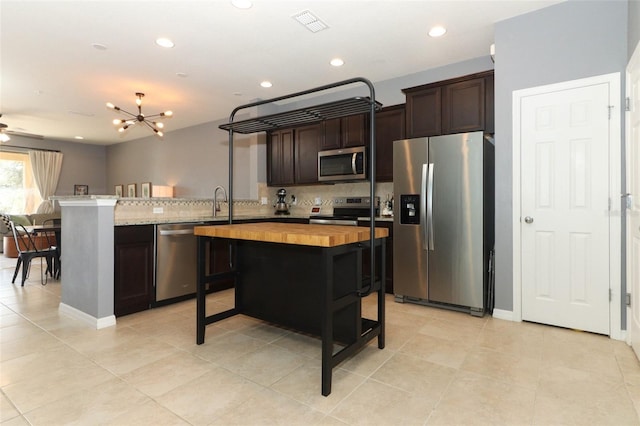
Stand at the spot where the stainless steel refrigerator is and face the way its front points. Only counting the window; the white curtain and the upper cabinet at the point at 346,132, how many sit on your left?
0

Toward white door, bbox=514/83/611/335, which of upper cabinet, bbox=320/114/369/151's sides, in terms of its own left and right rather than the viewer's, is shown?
left

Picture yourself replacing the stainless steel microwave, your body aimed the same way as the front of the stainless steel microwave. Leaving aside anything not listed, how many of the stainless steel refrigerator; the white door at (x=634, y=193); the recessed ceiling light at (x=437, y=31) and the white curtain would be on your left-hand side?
3

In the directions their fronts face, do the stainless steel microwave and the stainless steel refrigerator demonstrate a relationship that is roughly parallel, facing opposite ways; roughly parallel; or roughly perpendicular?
roughly parallel

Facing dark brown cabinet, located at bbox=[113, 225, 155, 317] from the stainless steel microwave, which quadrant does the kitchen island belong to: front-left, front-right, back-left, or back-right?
front-left

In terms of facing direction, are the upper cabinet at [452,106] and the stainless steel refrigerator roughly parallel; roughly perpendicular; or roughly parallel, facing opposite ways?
roughly parallel

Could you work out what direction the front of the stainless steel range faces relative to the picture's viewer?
facing the viewer and to the left of the viewer

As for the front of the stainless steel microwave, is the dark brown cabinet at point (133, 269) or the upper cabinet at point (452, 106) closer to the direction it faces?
the dark brown cabinet

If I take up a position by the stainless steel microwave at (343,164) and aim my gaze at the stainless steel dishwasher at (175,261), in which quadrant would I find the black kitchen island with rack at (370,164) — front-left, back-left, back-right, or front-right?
front-left

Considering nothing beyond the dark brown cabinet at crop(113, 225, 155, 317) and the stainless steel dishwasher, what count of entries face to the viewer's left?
0

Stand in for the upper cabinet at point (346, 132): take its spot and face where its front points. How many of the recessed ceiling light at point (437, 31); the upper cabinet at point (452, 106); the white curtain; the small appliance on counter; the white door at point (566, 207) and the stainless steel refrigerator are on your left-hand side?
4

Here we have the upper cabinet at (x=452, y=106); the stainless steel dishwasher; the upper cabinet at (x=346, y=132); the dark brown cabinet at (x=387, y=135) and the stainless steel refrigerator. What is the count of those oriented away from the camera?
0
